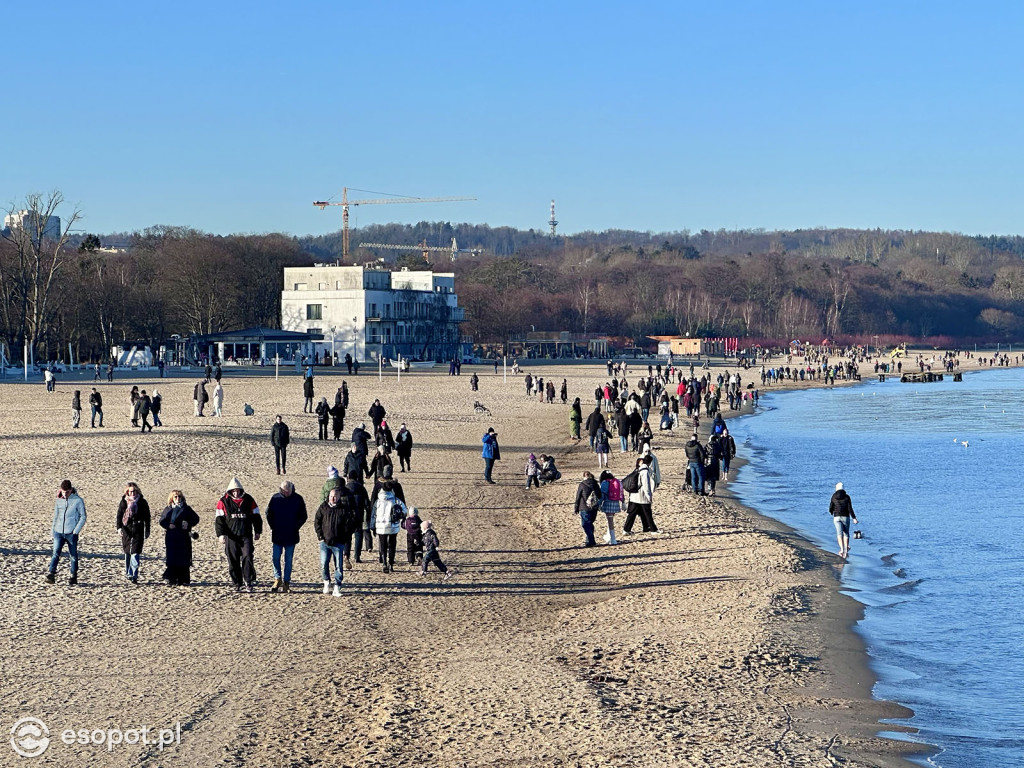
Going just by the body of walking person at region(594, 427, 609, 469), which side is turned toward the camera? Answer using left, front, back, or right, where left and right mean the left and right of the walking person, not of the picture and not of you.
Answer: back

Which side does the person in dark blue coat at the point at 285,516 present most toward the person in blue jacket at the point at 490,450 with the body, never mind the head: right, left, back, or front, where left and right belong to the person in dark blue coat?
back

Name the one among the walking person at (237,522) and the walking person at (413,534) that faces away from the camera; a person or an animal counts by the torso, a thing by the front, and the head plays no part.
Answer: the walking person at (413,534)

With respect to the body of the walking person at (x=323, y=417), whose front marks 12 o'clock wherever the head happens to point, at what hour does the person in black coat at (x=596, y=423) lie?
The person in black coat is roughly at 10 o'clock from the walking person.

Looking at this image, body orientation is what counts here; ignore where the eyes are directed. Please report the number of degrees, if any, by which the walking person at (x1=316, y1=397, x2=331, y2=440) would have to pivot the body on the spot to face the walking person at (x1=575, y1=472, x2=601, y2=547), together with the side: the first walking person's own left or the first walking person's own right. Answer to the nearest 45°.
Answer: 0° — they already face them

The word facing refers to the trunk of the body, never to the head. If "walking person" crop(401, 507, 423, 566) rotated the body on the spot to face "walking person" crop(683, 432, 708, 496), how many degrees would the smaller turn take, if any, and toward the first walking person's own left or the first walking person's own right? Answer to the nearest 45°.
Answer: approximately 45° to the first walking person's own right

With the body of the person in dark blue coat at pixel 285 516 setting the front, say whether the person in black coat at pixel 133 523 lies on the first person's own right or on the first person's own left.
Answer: on the first person's own right

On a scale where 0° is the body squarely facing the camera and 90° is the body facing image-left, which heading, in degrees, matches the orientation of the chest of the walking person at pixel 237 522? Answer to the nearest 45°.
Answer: approximately 0°

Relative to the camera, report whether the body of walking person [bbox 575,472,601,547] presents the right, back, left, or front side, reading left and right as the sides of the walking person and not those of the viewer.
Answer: back

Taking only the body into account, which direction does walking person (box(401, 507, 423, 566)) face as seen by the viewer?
away from the camera
